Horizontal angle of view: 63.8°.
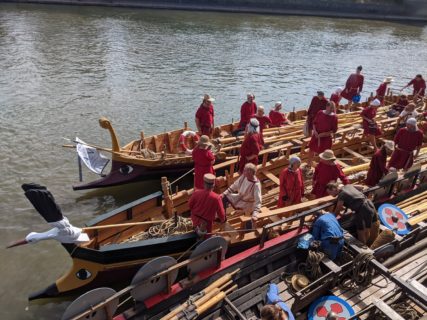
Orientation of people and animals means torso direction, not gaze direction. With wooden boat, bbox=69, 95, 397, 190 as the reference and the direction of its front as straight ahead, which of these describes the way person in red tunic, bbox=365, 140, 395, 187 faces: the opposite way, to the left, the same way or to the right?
to the left

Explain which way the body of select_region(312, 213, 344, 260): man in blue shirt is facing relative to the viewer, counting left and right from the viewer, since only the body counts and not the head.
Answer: facing away from the viewer and to the left of the viewer

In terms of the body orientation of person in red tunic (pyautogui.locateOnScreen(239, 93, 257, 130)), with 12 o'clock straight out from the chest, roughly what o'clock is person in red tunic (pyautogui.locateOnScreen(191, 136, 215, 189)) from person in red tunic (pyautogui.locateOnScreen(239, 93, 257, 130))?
person in red tunic (pyautogui.locateOnScreen(191, 136, 215, 189)) is roughly at 2 o'clock from person in red tunic (pyautogui.locateOnScreen(239, 93, 257, 130)).

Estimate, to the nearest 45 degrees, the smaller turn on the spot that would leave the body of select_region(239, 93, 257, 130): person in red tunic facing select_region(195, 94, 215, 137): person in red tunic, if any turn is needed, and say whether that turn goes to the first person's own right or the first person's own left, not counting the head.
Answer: approximately 90° to the first person's own right

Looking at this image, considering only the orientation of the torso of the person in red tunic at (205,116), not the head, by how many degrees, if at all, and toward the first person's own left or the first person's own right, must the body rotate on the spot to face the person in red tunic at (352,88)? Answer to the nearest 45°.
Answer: approximately 90° to the first person's own left

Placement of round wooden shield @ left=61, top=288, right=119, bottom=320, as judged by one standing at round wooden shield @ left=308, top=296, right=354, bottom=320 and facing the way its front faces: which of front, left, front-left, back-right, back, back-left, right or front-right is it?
front-right

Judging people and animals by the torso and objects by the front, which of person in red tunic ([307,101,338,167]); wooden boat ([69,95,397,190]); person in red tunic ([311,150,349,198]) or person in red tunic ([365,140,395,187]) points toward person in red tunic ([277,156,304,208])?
person in red tunic ([307,101,338,167])
